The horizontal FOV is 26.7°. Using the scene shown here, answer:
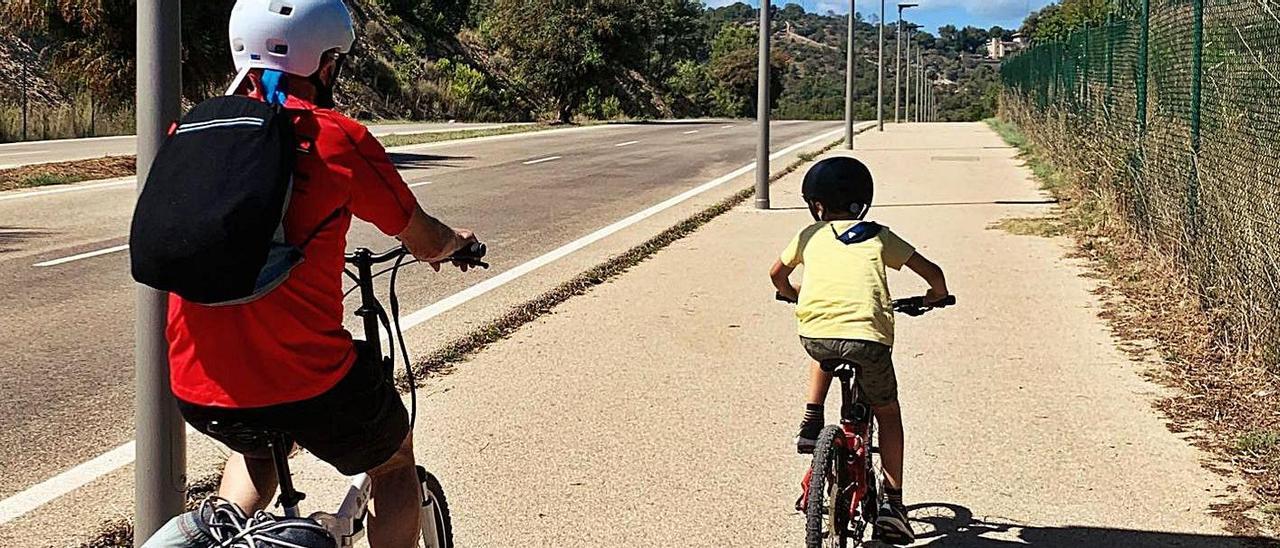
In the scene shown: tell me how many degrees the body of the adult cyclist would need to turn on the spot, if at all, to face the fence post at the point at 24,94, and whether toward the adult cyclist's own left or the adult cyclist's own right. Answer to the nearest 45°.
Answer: approximately 45° to the adult cyclist's own left

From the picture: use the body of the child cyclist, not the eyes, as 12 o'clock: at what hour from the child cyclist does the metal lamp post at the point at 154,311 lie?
The metal lamp post is roughly at 8 o'clock from the child cyclist.

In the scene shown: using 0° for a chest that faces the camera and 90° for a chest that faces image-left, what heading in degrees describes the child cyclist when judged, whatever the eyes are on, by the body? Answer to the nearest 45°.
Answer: approximately 180°

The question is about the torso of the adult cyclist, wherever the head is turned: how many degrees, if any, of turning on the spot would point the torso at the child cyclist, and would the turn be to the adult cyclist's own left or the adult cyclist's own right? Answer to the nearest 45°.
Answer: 0° — they already face them

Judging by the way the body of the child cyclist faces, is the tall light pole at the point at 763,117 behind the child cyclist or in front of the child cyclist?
in front

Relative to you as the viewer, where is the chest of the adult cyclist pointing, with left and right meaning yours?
facing away from the viewer and to the right of the viewer

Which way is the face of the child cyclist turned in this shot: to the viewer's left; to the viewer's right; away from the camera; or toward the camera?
away from the camera

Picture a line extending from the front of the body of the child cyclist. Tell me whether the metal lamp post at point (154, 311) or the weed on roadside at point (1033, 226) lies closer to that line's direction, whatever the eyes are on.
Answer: the weed on roadside

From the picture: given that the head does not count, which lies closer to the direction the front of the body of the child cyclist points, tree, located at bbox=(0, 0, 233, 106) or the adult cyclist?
the tree

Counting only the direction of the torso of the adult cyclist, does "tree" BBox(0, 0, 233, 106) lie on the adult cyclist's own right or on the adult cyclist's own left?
on the adult cyclist's own left

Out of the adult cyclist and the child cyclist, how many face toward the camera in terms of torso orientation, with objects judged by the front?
0
